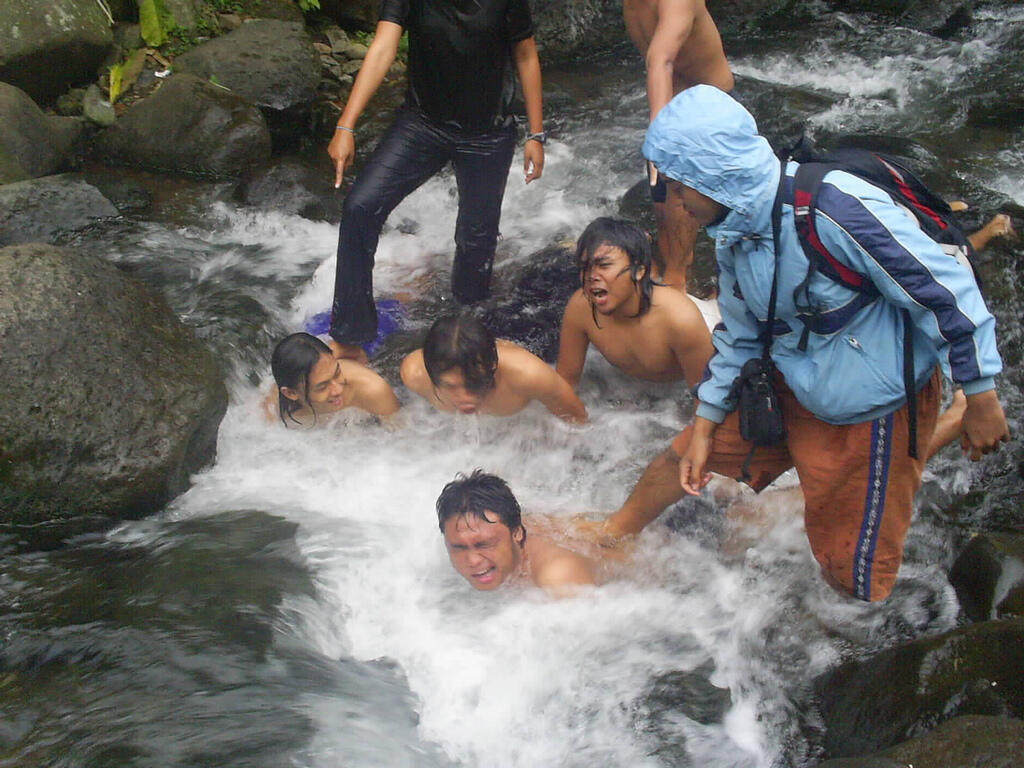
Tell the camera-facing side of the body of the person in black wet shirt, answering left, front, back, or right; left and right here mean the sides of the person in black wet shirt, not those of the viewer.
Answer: front

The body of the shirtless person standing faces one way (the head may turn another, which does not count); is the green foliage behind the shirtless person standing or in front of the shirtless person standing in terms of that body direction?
in front

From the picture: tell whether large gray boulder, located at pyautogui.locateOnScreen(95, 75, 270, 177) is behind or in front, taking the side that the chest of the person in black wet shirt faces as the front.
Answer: behind

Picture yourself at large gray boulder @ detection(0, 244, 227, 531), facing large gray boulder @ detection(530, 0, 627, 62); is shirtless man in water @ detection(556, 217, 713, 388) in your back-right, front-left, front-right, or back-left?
front-right

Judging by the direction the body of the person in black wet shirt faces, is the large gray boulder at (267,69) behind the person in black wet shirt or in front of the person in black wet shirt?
behind
